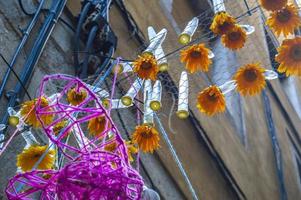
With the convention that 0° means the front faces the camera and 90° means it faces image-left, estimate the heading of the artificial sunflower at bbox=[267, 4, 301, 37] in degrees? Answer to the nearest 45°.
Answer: approximately 0°

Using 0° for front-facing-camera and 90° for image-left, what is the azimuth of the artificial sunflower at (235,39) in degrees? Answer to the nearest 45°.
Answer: approximately 0°

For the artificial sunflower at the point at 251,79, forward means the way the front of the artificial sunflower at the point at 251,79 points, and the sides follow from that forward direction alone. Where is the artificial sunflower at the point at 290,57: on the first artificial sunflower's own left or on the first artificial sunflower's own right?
on the first artificial sunflower's own left

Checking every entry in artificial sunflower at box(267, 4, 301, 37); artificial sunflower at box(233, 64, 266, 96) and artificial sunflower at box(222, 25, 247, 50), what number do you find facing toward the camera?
3

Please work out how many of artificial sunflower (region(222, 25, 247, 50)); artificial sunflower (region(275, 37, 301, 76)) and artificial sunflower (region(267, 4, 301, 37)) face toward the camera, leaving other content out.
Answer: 3

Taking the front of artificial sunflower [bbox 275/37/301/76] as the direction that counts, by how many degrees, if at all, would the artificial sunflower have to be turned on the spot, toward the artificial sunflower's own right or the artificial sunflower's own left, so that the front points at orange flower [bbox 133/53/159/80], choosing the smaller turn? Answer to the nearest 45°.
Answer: approximately 45° to the artificial sunflower's own right

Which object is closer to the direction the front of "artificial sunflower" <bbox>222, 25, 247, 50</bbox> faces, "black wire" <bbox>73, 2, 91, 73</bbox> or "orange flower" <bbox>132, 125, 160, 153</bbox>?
the orange flower

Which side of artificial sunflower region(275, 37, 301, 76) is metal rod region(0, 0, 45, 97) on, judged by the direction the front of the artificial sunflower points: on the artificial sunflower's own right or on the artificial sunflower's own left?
on the artificial sunflower's own right

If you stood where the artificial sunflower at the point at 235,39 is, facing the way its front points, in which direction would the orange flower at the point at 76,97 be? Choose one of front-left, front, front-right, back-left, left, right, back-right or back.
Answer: front-right

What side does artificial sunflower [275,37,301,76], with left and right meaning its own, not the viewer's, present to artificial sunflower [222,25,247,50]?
right
